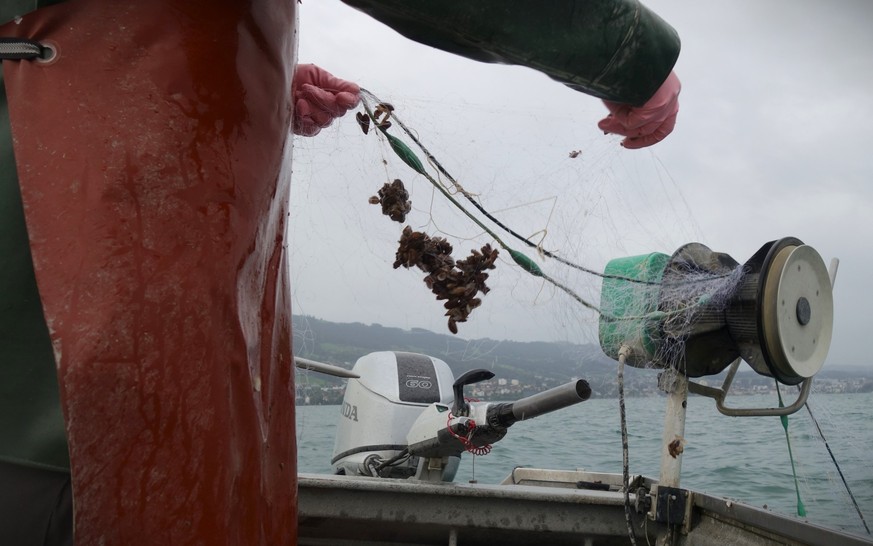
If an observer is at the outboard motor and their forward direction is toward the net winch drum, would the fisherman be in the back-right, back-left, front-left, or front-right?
front-right

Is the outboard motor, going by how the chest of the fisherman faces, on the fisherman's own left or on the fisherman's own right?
on the fisherman's own left

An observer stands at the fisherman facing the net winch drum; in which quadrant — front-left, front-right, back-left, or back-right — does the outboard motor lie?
front-left

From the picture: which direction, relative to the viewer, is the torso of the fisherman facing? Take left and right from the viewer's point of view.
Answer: facing to the right of the viewer

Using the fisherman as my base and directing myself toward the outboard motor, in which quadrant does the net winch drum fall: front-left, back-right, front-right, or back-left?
front-right

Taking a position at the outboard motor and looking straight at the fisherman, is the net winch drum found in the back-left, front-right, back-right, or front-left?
front-left

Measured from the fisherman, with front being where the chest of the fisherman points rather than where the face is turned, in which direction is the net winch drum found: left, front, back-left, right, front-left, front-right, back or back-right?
front-left

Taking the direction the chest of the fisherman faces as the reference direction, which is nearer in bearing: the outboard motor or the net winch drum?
the net winch drum
